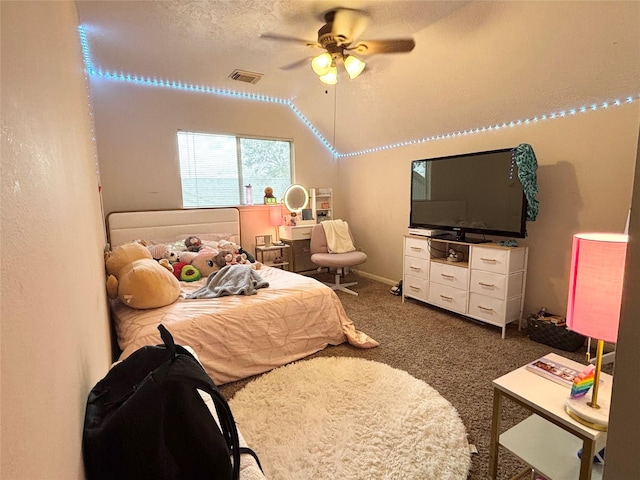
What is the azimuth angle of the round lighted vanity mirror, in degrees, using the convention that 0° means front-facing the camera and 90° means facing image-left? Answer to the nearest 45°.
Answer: approximately 0°

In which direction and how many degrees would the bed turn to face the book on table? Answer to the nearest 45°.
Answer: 0° — it already faces it

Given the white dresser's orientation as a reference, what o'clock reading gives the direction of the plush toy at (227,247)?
The plush toy is roughly at 1 o'clock from the white dresser.

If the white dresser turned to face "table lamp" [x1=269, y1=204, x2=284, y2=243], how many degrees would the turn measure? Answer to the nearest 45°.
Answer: approximately 45° to its right

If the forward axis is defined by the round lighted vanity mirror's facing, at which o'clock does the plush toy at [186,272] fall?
The plush toy is roughly at 1 o'clock from the round lighted vanity mirror.

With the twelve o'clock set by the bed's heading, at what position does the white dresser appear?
The white dresser is roughly at 10 o'clock from the bed.

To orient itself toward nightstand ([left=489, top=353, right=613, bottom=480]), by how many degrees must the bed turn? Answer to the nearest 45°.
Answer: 0° — it already faces it

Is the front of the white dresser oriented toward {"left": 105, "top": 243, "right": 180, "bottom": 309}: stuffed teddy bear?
yes

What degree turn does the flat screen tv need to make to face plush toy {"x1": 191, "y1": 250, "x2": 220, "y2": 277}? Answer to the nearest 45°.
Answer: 0° — it already faces it

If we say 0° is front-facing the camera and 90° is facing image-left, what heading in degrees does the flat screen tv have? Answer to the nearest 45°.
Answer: approximately 45°

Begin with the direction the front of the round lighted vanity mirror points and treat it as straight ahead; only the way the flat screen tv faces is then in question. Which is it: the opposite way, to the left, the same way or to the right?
to the right

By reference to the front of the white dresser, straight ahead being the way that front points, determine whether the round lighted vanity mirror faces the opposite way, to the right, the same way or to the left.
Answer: to the left
